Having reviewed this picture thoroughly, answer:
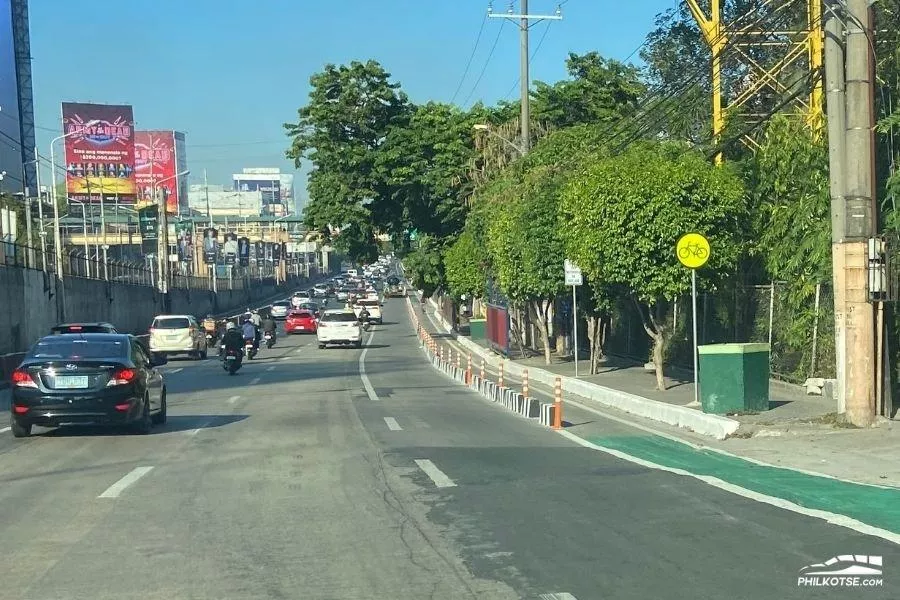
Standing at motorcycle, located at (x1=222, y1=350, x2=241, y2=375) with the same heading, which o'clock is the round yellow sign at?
The round yellow sign is roughly at 5 o'clock from the motorcycle.

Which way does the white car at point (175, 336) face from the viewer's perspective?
away from the camera

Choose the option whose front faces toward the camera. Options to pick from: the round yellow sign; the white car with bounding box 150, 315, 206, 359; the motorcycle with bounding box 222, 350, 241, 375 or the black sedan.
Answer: the round yellow sign

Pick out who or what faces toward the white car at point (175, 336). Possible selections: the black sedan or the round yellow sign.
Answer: the black sedan

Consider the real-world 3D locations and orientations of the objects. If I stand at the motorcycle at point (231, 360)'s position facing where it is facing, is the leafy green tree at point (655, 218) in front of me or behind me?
behind

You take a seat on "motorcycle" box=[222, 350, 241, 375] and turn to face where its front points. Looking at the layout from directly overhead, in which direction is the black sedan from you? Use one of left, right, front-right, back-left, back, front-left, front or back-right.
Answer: back

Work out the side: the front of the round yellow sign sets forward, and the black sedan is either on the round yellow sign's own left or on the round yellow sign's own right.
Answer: on the round yellow sign's own right

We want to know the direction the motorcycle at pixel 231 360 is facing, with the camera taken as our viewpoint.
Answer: facing away from the viewer

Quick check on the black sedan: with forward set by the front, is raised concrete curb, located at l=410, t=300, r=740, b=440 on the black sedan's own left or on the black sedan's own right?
on the black sedan's own right

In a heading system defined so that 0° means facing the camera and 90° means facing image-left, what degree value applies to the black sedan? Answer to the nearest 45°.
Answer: approximately 180°

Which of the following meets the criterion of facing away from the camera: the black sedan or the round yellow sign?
the black sedan

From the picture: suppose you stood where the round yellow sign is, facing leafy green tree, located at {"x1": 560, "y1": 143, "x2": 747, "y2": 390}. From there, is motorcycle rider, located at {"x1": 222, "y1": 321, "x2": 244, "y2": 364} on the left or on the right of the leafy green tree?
left
